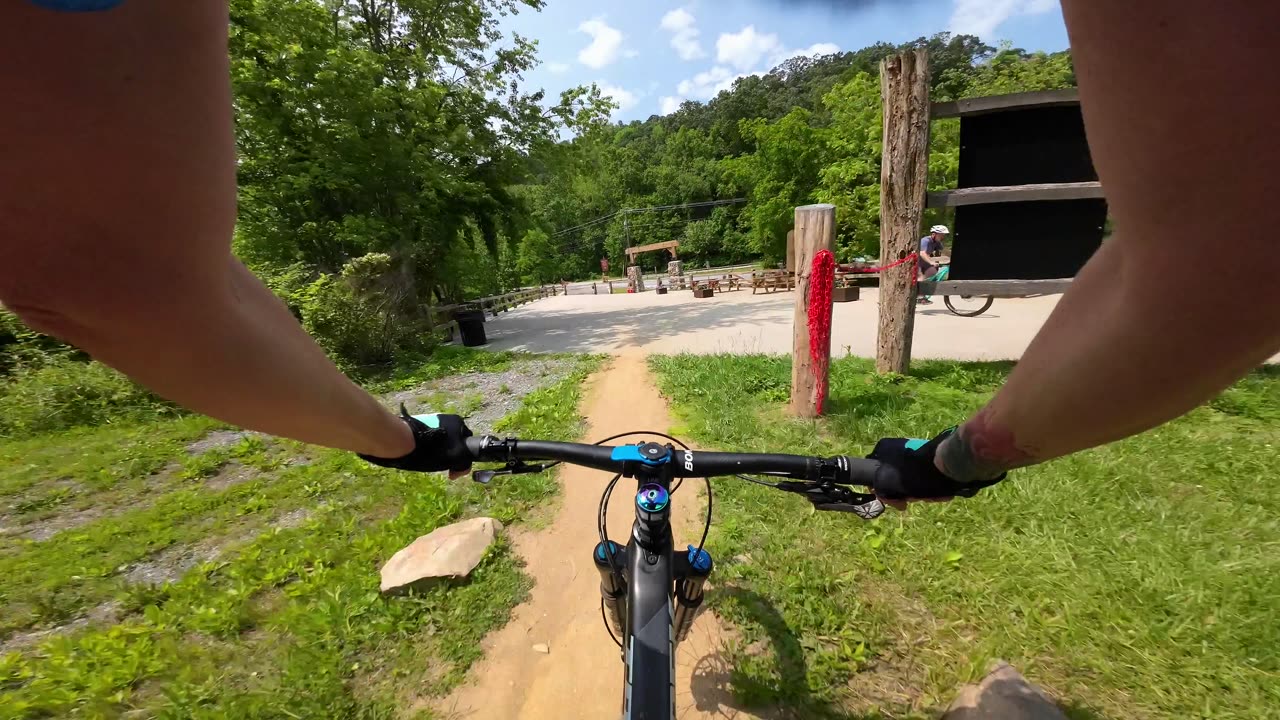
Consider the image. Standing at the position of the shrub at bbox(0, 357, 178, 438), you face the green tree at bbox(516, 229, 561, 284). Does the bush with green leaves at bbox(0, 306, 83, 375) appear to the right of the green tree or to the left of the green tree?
left

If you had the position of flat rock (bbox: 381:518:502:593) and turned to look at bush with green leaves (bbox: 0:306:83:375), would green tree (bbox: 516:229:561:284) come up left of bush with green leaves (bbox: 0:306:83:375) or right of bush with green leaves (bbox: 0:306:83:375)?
right

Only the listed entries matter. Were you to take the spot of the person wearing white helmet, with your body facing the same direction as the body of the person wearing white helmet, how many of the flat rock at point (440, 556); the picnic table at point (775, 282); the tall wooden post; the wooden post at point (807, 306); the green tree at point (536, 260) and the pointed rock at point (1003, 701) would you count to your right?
4

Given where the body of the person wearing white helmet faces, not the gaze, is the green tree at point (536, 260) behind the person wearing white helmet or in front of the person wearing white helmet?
behind

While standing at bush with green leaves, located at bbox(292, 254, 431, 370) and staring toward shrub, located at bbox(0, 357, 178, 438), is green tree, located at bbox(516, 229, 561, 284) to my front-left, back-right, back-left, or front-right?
back-right

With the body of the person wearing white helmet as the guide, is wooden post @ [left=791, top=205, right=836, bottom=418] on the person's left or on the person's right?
on the person's right
